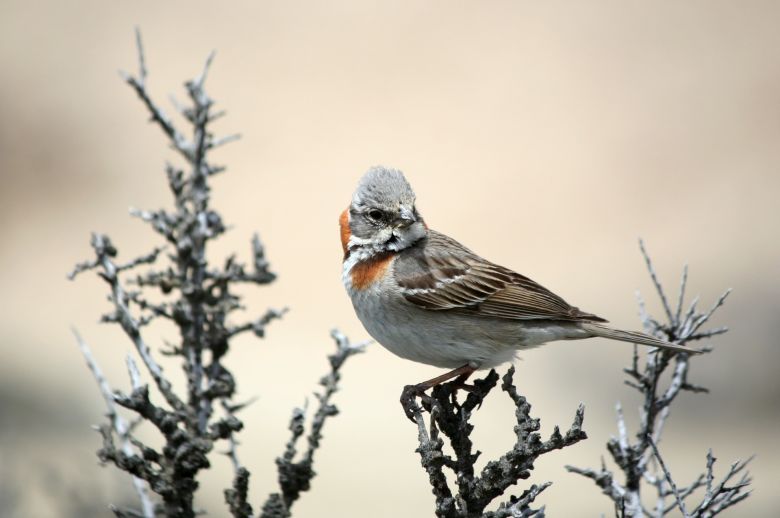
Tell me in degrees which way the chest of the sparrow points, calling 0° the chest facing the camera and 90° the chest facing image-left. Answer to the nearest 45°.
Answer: approximately 90°

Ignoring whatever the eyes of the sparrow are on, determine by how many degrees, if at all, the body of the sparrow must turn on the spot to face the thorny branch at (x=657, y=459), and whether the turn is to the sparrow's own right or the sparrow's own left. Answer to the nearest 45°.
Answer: approximately 135° to the sparrow's own left
